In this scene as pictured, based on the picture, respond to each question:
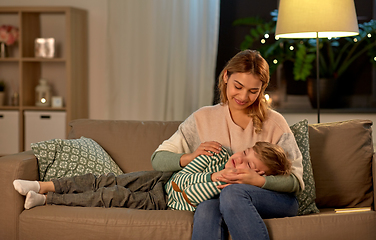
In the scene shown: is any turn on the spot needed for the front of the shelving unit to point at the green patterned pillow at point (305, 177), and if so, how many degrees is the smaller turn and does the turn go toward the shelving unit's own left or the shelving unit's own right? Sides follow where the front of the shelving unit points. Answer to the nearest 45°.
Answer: approximately 45° to the shelving unit's own left

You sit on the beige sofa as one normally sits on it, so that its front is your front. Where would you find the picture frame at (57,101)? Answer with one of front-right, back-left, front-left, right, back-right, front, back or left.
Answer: back-right

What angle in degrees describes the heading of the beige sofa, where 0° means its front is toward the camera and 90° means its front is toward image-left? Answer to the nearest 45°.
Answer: approximately 0°

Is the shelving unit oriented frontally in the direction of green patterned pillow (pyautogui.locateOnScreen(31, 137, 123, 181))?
yes

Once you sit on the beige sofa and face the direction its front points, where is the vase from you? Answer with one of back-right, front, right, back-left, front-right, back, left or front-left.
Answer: back-right

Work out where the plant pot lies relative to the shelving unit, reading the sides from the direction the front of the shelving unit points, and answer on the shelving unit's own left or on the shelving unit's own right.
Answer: on the shelving unit's own left

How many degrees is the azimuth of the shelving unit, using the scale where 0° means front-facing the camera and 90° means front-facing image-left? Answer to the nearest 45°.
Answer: approximately 0°

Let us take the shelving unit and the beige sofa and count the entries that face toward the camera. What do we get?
2

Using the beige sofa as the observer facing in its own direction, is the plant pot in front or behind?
behind

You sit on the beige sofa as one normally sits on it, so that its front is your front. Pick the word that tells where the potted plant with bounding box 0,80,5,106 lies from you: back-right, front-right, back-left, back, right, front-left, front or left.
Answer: back-right
